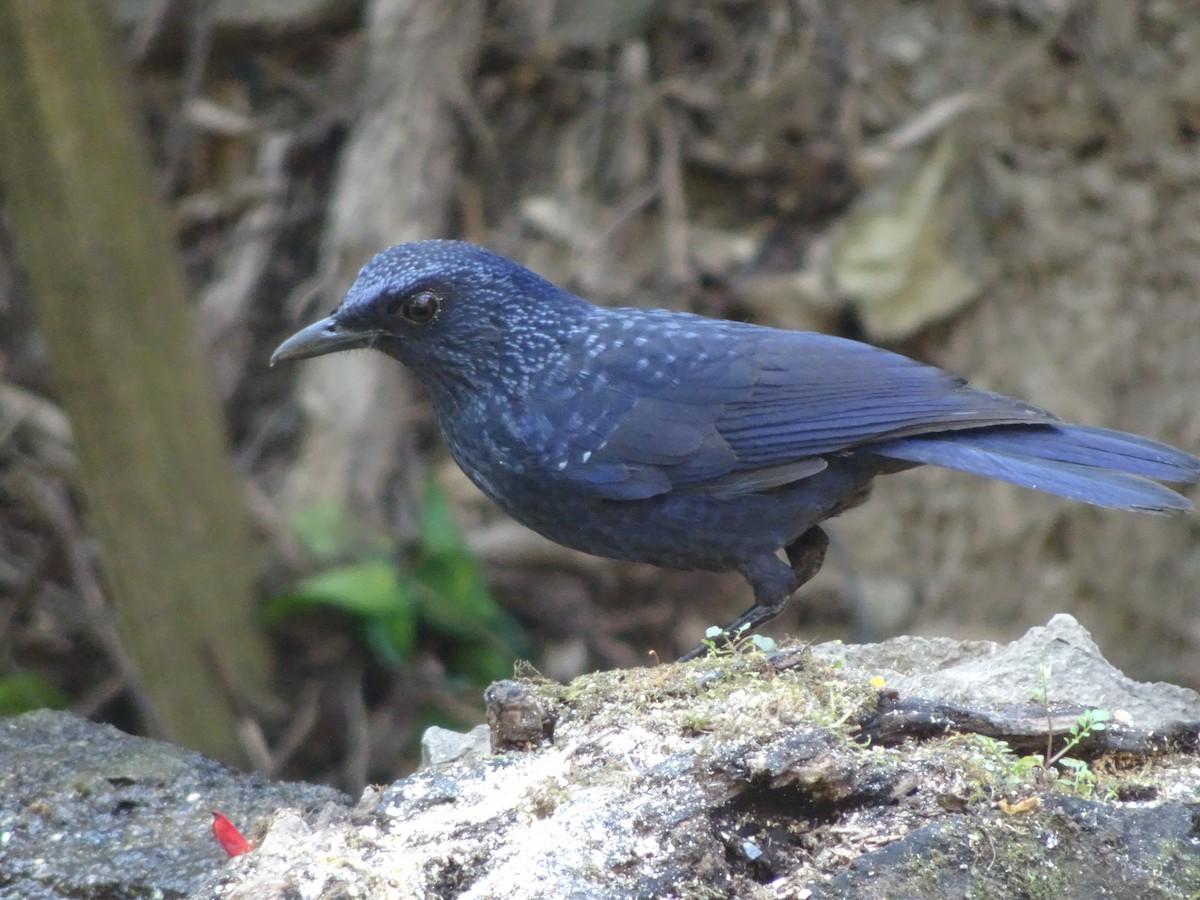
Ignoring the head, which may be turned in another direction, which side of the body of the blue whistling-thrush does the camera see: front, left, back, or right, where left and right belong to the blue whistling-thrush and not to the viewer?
left

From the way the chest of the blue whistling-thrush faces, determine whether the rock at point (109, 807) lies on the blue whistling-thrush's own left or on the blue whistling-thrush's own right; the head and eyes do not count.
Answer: on the blue whistling-thrush's own left

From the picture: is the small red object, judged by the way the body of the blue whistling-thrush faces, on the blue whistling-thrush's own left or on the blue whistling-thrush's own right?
on the blue whistling-thrush's own left

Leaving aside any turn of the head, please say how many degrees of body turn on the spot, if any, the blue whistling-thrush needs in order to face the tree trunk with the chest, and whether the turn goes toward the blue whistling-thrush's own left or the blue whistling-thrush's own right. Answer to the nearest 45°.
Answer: approximately 45° to the blue whistling-thrush's own right
